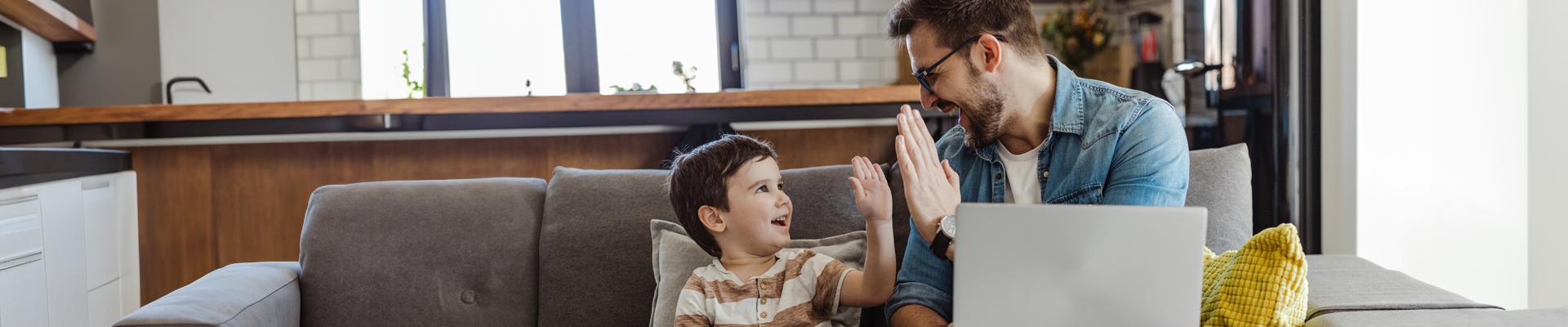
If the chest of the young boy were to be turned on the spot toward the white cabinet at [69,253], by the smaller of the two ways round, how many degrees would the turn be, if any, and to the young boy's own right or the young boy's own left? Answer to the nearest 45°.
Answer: approximately 180°

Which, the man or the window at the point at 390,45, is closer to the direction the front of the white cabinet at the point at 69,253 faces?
the man

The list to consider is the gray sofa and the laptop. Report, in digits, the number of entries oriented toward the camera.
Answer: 1

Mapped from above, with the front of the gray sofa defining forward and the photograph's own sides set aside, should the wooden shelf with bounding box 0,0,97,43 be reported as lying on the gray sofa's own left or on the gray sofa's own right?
on the gray sofa's own right

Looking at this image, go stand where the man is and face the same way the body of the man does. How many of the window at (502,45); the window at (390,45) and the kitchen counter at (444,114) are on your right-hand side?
3

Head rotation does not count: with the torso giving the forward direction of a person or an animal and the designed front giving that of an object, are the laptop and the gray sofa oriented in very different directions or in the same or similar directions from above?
very different directions

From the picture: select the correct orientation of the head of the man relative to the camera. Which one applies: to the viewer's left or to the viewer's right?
to the viewer's left

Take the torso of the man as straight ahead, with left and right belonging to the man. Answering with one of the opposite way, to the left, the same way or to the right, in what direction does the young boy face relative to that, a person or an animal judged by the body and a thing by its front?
to the left

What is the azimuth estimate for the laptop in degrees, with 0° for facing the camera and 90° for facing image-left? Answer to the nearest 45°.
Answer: approximately 180°

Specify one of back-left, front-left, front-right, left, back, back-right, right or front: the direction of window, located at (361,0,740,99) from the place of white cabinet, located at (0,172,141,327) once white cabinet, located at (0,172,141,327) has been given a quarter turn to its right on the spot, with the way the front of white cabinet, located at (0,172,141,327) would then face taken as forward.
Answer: back
